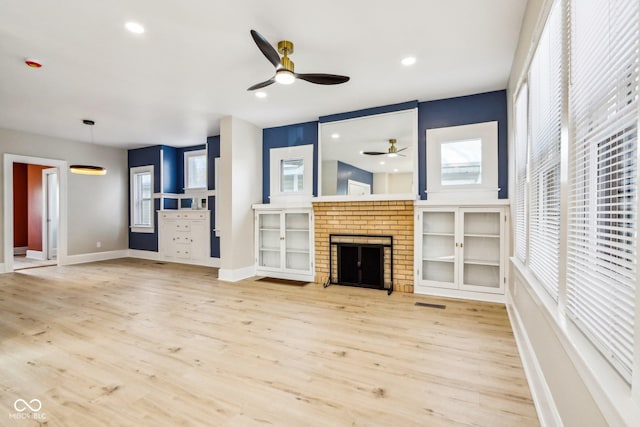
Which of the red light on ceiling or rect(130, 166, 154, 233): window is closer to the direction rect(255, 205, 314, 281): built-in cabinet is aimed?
the red light on ceiling

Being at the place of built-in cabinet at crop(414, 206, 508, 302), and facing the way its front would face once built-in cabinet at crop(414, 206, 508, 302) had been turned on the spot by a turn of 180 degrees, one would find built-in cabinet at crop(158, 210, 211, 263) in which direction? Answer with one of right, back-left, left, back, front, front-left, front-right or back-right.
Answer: left

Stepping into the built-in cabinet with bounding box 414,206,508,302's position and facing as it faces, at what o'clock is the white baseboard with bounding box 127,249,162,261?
The white baseboard is roughly at 3 o'clock from the built-in cabinet.

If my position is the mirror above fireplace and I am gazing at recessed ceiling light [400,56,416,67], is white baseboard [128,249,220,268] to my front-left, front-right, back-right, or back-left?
back-right

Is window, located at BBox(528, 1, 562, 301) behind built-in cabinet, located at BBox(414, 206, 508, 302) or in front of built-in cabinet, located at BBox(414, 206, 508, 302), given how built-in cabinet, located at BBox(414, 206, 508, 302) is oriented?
in front

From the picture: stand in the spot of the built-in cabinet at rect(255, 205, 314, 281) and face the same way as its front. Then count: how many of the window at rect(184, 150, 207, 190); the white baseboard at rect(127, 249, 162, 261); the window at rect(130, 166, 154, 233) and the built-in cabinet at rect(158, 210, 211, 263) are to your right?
4

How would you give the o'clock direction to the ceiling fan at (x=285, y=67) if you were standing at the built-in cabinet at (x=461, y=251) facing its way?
The ceiling fan is roughly at 1 o'clock from the built-in cabinet.

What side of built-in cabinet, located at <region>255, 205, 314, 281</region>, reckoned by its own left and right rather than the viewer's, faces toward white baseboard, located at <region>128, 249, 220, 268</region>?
right

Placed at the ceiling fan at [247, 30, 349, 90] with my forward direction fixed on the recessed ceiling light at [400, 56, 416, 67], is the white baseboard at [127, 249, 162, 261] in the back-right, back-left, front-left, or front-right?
back-left

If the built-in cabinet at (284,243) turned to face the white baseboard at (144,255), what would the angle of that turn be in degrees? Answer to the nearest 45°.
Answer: approximately 90° to its right

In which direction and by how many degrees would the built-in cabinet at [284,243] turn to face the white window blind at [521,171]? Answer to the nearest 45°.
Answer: approximately 90° to its left

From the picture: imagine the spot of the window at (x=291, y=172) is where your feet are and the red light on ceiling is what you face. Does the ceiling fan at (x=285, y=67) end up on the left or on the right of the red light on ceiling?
left

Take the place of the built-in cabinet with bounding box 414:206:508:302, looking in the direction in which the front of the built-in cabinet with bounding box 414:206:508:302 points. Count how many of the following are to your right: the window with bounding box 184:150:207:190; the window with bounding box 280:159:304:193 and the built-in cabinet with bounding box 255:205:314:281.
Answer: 3

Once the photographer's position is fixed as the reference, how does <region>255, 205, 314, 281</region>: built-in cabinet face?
facing the viewer and to the left of the viewer

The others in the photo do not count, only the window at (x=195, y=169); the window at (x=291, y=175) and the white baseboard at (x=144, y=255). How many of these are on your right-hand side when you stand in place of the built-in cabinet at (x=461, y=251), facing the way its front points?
3

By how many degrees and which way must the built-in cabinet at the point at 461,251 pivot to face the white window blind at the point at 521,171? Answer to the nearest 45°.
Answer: approximately 45° to its left

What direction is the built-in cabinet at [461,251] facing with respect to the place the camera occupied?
facing the viewer

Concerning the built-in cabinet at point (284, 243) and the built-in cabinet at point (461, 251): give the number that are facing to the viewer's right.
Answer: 0
